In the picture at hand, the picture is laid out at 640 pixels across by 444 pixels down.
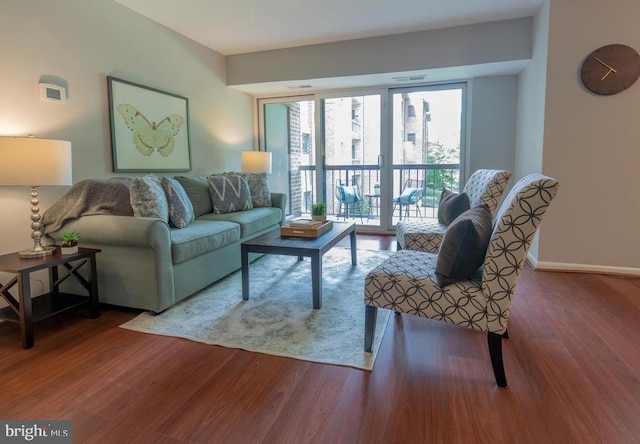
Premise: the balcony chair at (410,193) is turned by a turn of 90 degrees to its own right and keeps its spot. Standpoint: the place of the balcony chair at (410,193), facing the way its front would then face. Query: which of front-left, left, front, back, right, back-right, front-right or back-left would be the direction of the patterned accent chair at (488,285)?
back-left

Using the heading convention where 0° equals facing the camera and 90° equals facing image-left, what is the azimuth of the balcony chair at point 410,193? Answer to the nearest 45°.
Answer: approximately 45°

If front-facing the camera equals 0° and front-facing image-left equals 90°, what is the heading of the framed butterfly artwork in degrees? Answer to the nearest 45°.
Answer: approximately 315°

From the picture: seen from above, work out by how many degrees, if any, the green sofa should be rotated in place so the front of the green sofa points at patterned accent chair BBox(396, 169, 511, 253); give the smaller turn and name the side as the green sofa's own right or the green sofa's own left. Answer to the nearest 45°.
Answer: approximately 45° to the green sofa's own left

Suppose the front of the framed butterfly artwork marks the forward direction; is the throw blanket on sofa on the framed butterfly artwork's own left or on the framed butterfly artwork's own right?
on the framed butterfly artwork's own right

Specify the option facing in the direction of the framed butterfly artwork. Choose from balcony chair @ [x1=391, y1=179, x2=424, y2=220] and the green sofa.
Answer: the balcony chair

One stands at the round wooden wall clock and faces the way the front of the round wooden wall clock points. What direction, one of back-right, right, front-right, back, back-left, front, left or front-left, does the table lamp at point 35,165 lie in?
front-right

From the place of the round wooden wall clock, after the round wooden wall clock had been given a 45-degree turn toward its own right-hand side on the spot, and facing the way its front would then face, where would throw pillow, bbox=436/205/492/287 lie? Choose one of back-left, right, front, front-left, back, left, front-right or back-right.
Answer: front-left

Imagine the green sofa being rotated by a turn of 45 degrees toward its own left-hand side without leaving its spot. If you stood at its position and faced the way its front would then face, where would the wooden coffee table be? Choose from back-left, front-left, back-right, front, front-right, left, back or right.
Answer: front

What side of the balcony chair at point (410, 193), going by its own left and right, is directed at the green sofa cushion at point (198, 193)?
front

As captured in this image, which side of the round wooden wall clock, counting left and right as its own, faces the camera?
front

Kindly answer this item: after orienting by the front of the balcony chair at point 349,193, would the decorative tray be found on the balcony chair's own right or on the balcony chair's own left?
on the balcony chair's own right

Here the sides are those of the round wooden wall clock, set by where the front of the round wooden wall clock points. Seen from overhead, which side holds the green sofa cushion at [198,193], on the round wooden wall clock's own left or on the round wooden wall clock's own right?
on the round wooden wall clock's own right

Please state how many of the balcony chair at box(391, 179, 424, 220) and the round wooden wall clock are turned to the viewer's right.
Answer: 0

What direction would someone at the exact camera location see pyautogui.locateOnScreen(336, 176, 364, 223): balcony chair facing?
facing the viewer and to the right of the viewer
